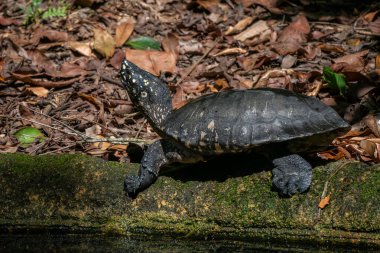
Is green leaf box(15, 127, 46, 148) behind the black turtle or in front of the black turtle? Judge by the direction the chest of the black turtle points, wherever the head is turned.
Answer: in front

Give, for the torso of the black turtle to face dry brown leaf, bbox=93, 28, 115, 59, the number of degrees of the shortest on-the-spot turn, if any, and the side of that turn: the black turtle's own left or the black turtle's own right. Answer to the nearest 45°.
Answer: approximately 45° to the black turtle's own right

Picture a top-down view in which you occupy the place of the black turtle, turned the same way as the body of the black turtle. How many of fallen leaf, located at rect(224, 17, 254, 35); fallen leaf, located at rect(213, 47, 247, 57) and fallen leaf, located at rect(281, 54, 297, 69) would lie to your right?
3

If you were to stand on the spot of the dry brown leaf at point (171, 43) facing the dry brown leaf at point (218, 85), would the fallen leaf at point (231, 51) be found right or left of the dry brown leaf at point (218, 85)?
left

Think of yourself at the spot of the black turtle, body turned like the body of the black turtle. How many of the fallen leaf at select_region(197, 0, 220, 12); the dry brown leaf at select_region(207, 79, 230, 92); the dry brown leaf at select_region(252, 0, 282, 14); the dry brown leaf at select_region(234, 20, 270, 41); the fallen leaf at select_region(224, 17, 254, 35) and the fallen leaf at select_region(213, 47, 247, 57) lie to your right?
6

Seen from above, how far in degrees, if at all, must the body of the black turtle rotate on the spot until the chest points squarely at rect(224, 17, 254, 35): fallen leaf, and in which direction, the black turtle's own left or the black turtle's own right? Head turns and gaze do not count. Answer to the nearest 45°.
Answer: approximately 90° to the black turtle's own right

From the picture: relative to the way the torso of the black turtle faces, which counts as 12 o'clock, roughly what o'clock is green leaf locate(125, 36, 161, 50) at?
The green leaf is roughly at 2 o'clock from the black turtle.

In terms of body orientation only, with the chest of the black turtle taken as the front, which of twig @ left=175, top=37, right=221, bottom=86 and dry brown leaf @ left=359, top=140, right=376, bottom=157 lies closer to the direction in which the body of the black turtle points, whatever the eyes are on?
the twig

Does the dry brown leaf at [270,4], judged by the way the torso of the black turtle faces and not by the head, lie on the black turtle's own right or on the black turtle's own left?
on the black turtle's own right

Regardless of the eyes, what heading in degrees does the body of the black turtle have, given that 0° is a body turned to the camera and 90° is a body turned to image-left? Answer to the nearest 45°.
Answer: approximately 90°

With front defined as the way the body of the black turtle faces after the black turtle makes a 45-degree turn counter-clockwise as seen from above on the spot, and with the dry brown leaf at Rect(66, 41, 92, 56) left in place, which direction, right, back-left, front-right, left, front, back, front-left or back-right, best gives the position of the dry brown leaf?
right

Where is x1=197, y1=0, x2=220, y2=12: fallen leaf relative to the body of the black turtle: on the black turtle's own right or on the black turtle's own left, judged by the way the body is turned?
on the black turtle's own right

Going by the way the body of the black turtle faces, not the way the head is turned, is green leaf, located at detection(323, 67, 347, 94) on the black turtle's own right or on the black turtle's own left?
on the black turtle's own right

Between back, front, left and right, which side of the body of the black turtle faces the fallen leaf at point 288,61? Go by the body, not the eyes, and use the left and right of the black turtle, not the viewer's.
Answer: right

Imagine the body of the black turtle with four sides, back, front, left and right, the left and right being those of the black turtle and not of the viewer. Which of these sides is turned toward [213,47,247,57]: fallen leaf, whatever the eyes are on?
right

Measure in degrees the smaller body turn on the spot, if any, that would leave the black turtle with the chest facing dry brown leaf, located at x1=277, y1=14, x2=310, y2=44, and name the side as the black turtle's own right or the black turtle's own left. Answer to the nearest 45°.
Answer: approximately 90° to the black turtle's own right
